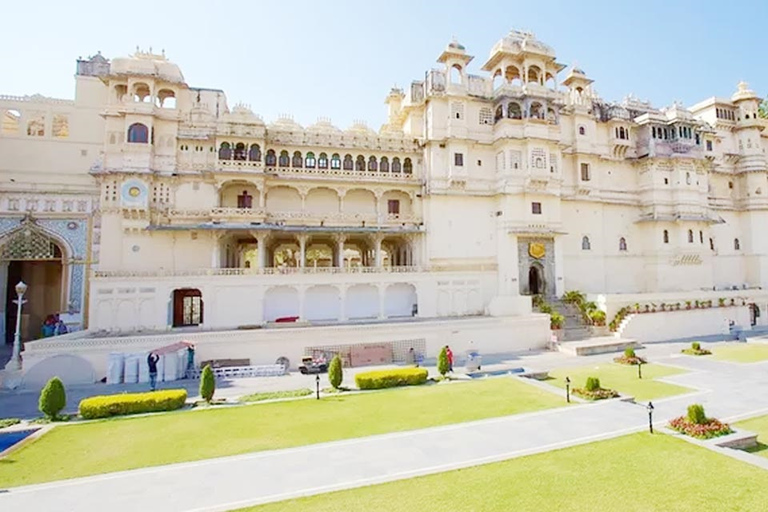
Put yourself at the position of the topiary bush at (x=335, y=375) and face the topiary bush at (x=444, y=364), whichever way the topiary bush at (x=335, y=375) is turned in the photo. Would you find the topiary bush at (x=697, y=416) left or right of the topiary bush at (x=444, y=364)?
right

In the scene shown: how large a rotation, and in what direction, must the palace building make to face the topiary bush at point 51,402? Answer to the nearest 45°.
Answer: approximately 45° to its right

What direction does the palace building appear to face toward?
toward the camera

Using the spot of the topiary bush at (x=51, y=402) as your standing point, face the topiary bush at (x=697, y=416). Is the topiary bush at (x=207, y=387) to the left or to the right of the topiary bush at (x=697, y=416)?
left

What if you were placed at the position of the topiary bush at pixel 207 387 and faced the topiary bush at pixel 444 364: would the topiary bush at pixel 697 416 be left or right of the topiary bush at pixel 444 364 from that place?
right

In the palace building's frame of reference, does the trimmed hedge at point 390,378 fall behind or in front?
in front

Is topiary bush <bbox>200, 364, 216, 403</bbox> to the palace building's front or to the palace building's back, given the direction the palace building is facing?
to the front

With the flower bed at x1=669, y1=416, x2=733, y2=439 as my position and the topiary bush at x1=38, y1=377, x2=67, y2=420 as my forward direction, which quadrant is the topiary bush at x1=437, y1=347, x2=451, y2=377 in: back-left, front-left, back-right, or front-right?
front-right

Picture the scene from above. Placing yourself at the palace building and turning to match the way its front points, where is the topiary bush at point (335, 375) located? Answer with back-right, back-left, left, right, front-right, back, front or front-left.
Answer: front

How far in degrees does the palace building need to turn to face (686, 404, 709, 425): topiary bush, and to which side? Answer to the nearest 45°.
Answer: approximately 45° to its left

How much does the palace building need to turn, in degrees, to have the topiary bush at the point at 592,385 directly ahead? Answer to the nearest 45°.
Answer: approximately 45° to its left

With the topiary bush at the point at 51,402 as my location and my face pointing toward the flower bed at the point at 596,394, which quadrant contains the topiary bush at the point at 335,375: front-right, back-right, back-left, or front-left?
front-left
